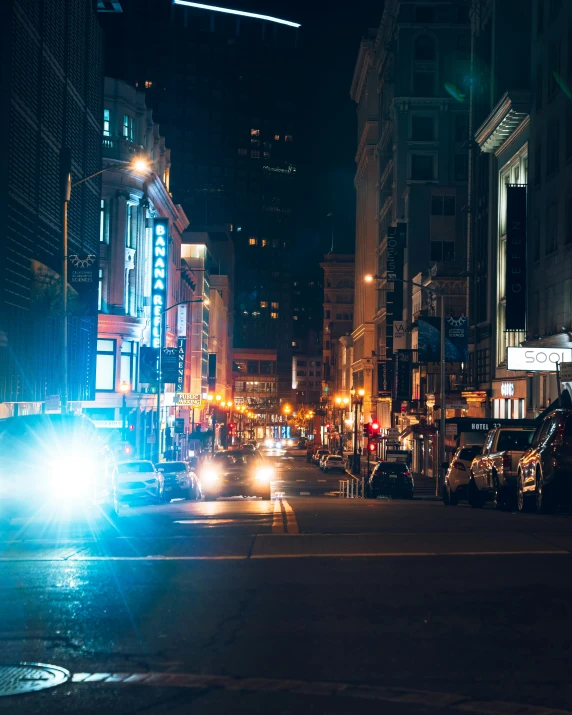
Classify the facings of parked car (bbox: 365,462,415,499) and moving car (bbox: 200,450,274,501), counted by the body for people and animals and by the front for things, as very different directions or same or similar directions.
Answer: very different directions

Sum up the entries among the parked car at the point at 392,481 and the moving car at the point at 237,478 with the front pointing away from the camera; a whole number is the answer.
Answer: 1

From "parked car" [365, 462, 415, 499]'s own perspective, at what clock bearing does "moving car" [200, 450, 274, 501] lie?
"moving car" [200, 450, 274, 501] is roughly at 8 o'clock from "parked car" [365, 462, 415, 499].

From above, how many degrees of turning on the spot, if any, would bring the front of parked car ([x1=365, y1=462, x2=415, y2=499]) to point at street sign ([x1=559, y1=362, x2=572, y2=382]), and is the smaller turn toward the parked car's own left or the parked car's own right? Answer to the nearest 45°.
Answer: approximately 135° to the parked car's own right

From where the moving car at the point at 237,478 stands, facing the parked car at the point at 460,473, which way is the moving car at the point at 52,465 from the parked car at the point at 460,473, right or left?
right

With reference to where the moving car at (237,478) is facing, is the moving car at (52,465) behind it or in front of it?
in front

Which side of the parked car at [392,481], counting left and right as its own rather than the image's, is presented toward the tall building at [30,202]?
left

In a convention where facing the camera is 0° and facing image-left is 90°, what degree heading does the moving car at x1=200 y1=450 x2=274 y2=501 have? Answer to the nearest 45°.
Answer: approximately 0°

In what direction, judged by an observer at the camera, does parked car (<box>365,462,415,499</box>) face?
facing away from the viewer

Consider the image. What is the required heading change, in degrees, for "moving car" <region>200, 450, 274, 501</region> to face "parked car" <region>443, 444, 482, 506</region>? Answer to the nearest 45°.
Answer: approximately 45° to its left

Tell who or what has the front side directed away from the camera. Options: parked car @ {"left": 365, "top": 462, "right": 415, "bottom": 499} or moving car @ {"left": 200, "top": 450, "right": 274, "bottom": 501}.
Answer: parked car @ {"left": 365, "top": 462, "right": 415, "bottom": 499}

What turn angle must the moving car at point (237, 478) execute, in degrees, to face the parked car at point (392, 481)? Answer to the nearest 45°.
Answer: approximately 135° to its left

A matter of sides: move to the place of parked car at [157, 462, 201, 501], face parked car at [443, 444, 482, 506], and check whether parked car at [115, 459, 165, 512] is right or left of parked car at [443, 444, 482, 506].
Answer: right
